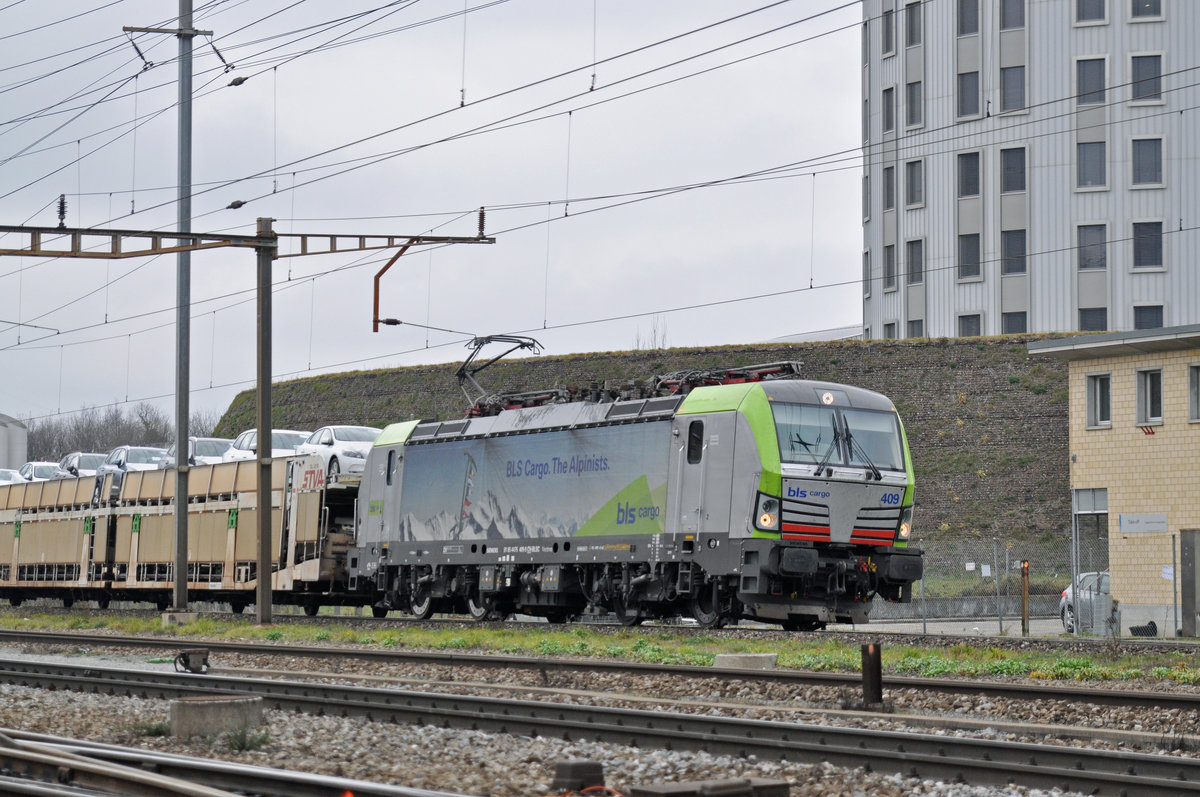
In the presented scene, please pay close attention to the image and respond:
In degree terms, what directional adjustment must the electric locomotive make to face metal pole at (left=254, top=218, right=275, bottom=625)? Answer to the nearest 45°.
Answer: approximately 180°

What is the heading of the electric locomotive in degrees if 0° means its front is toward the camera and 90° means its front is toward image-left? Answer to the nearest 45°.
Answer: approximately 315°

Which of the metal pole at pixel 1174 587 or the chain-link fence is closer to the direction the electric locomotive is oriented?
the metal pole

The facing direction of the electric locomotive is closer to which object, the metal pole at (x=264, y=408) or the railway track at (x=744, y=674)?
the railway track

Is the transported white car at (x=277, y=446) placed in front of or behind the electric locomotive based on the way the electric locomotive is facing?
behind

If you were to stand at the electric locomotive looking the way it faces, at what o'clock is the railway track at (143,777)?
The railway track is roughly at 2 o'clock from the electric locomotive.

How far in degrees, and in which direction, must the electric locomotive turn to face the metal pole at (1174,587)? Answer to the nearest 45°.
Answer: approximately 90° to its left

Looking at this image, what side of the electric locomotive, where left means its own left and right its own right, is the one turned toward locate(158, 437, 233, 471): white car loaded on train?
back
